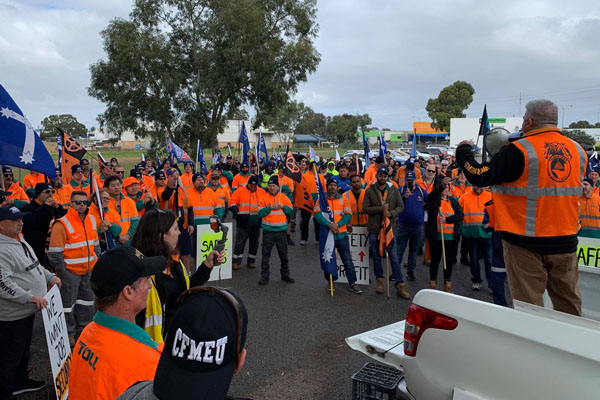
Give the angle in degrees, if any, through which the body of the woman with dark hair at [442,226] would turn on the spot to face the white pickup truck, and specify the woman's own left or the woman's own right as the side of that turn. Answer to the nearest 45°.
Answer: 0° — they already face it

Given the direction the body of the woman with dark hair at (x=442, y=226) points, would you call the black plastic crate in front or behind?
in front

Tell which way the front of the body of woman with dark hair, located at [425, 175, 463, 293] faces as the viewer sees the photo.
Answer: toward the camera

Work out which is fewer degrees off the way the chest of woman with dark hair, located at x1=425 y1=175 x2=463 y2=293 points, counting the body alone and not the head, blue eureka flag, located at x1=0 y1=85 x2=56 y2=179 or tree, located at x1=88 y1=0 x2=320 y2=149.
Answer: the blue eureka flag

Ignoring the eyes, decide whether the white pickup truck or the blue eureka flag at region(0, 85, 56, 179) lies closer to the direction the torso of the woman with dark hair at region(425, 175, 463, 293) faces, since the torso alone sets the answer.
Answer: the white pickup truck

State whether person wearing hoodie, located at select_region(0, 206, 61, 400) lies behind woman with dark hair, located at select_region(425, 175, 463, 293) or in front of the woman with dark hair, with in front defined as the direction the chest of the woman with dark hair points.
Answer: in front

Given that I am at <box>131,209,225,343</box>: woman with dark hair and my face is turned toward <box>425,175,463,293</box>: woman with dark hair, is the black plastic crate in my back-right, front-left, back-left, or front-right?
front-right

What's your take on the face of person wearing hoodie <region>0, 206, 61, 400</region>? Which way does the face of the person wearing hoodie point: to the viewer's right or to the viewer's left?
to the viewer's right

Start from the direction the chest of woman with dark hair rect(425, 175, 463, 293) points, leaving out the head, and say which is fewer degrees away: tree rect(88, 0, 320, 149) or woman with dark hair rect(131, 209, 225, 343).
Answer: the woman with dark hair

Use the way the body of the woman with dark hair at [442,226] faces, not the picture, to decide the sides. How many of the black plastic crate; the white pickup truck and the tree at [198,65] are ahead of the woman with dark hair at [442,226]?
2

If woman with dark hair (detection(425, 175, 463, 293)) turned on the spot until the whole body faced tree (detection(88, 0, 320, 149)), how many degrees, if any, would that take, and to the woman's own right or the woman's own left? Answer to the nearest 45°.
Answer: approximately 135° to the woman's own right

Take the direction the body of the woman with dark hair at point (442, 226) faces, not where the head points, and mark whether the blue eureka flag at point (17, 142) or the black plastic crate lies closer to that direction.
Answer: the black plastic crate
